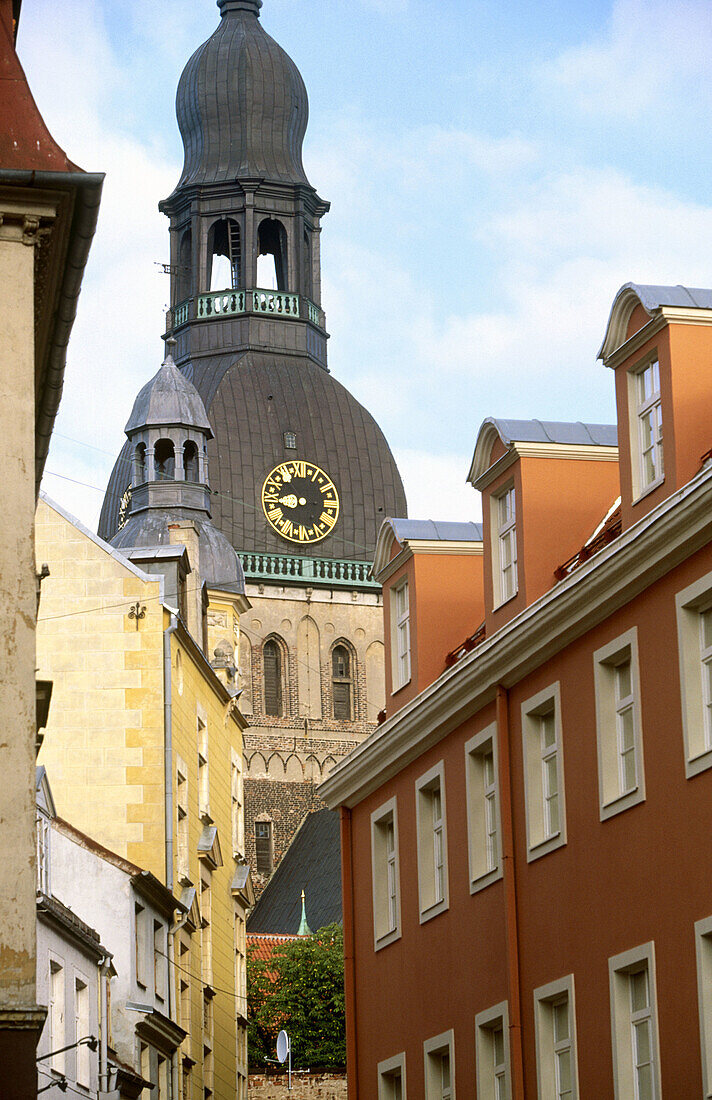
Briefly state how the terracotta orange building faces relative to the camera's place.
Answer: facing the viewer and to the left of the viewer
